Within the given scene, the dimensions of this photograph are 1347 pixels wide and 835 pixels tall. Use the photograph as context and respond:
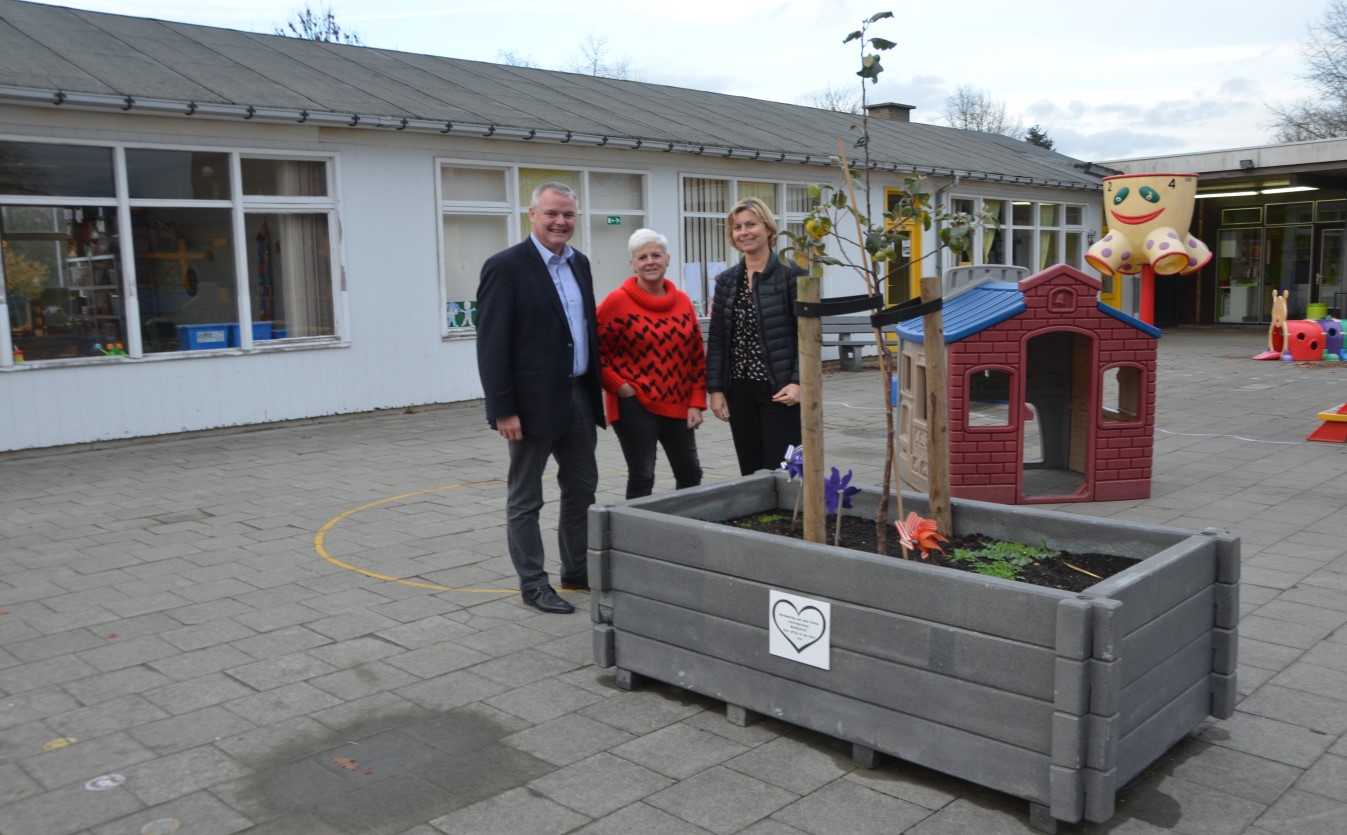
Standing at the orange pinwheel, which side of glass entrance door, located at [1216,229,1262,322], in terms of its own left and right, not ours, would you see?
front

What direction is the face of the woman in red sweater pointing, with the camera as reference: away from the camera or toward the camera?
toward the camera

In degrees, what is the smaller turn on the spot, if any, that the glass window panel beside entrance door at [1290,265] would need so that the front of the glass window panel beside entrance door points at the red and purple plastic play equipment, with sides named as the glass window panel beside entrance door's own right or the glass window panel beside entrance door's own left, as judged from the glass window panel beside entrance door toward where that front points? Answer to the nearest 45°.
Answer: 0° — it already faces it

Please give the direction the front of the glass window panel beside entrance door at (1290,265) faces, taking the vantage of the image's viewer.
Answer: facing the viewer

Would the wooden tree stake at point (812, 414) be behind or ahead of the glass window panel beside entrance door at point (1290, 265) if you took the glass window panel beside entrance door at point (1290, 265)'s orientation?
ahead

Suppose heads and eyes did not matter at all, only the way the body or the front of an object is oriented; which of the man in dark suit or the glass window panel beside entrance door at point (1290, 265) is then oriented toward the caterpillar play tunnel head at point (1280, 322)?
the glass window panel beside entrance door

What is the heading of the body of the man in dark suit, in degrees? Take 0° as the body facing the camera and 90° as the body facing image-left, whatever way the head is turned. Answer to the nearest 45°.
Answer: approximately 315°

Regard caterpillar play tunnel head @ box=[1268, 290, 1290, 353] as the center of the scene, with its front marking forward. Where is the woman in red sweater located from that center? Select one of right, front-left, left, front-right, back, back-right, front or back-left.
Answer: front

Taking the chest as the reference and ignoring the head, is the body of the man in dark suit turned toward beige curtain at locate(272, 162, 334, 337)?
no

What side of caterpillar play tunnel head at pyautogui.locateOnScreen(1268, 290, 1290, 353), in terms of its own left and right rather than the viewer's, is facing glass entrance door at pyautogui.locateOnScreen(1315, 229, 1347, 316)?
back

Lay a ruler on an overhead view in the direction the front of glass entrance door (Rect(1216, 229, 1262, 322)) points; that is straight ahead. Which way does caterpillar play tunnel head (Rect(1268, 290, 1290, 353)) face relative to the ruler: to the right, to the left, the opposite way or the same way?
the same way

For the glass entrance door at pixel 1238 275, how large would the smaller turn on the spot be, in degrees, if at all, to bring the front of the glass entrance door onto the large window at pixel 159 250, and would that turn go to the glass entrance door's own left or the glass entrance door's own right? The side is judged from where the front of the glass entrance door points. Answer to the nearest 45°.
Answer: approximately 45° to the glass entrance door's own right
